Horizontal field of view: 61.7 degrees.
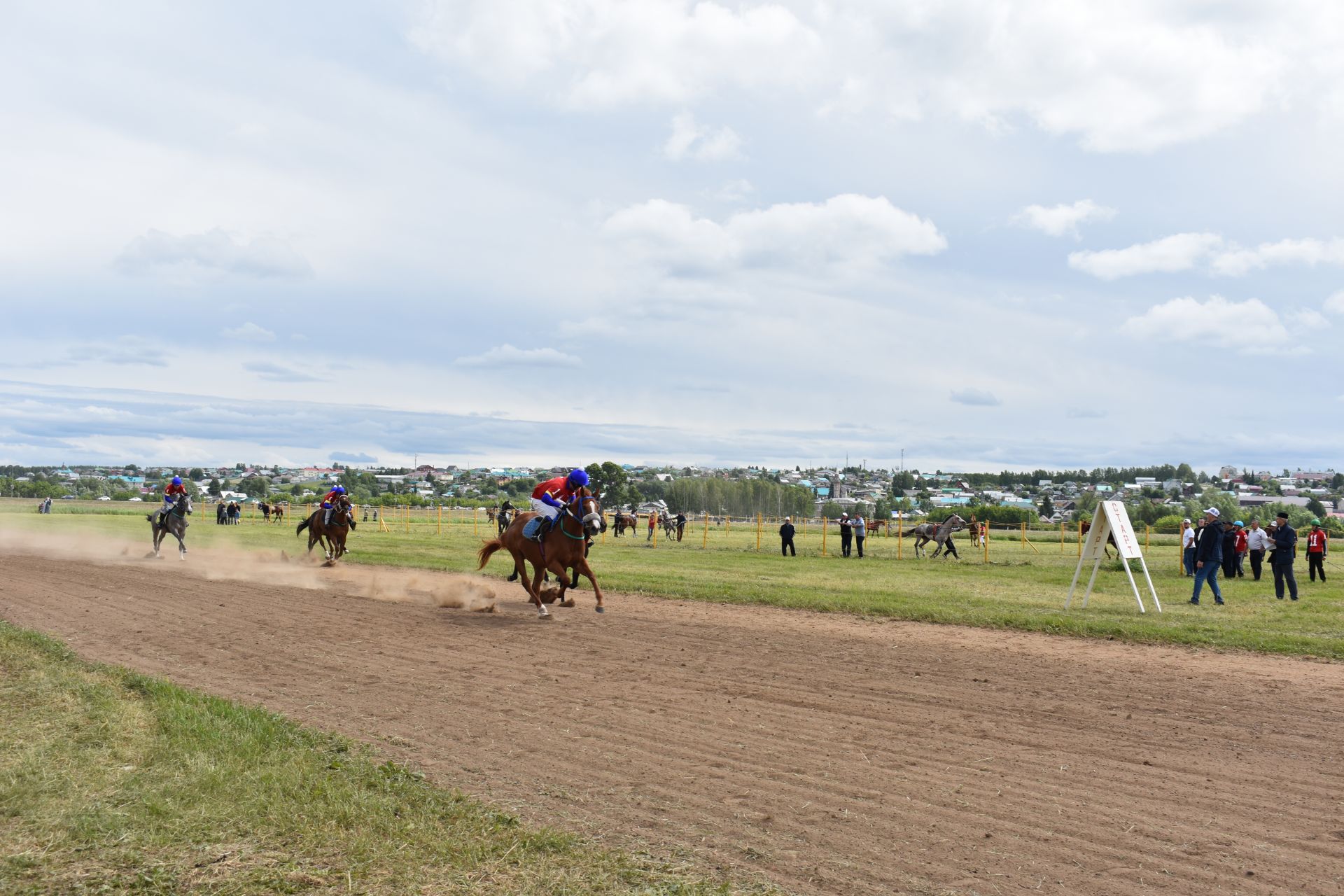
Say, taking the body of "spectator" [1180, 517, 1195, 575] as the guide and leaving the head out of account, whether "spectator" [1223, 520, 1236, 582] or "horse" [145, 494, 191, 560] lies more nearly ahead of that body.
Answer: the horse

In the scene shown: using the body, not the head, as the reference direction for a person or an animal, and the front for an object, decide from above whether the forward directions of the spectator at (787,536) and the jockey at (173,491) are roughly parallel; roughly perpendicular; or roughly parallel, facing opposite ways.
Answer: roughly perpendicular

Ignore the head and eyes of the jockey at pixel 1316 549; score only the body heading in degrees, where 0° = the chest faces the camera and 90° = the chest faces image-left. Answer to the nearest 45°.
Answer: approximately 45°

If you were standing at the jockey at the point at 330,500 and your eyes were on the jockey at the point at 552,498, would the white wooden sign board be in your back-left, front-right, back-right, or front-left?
front-left

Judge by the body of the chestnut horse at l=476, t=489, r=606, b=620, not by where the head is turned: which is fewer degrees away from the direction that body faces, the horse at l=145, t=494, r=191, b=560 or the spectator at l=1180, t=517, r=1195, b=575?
the spectator

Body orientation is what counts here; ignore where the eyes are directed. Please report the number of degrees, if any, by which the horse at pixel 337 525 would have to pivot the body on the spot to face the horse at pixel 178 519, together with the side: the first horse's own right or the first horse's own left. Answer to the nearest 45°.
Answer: approximately 180°

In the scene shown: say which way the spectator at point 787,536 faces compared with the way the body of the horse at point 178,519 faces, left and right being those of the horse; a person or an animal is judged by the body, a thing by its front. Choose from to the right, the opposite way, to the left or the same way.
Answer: to the right

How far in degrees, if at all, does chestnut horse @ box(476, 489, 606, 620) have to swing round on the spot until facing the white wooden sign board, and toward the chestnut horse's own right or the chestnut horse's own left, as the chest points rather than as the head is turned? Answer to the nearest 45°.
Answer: approximately 45° to the chestnut horse's own left

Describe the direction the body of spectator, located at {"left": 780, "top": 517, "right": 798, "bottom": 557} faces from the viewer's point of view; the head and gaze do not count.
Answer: toward the camera

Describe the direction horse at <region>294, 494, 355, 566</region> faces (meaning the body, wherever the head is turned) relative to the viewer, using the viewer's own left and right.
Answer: facing the viewer and to the right of the viewer

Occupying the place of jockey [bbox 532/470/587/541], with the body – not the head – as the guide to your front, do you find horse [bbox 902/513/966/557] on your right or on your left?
on your left

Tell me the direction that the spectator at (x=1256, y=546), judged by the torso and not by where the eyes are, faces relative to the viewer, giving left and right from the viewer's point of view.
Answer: facing the viewer and to the left of the viewer

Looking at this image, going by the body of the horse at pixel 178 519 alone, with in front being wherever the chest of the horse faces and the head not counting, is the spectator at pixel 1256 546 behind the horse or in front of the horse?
in front
